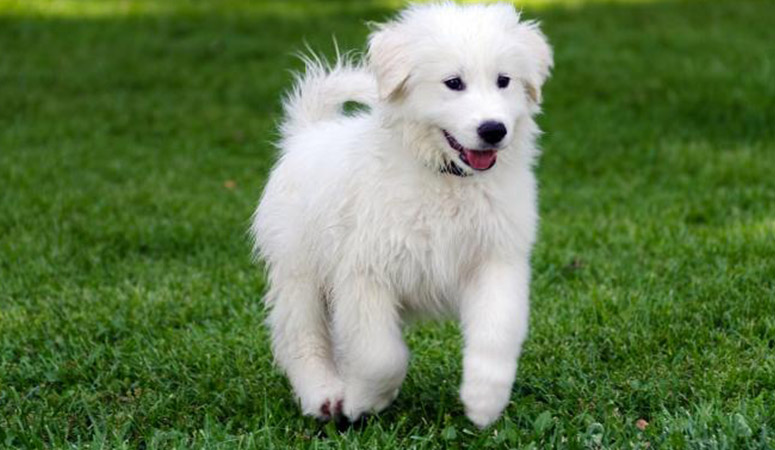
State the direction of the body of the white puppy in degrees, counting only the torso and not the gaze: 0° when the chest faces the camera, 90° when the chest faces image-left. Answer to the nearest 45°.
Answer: approximately 315°
